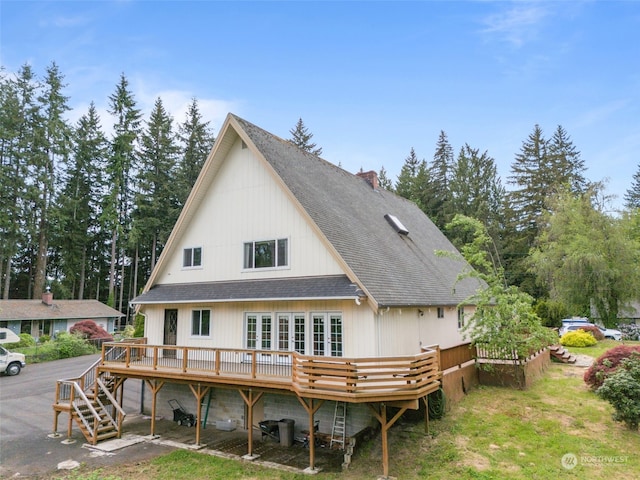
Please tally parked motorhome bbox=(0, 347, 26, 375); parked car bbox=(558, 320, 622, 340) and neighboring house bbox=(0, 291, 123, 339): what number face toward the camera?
1

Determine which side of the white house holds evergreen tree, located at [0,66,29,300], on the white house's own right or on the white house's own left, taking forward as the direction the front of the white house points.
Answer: on the white house's own right

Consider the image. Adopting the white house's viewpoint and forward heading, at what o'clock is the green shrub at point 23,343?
The green shrub is roughly at 3 o'clock from the white house.

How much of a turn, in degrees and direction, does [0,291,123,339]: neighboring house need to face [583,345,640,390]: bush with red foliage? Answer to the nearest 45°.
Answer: approximately 45° to its left

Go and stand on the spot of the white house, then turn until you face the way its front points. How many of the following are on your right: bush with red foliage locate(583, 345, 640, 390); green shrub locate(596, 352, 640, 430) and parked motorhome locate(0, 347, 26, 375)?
1

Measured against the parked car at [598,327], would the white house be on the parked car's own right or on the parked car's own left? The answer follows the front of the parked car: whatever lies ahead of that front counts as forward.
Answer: on the parked car's own right

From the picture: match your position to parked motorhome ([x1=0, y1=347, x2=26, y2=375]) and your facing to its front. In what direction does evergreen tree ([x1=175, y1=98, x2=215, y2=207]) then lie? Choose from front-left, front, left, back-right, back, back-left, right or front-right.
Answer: front-left

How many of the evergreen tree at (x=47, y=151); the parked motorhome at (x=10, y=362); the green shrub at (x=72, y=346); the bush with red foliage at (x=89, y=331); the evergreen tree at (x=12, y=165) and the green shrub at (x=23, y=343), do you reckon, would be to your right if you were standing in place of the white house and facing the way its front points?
6

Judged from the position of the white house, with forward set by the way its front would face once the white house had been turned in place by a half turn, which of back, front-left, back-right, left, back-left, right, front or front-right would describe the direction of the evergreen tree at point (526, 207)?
front
